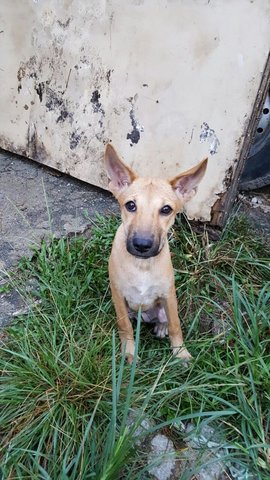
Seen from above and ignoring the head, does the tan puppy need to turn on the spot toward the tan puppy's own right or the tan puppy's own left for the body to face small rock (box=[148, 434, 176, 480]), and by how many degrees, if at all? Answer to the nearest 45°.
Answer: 0° — it already faces it

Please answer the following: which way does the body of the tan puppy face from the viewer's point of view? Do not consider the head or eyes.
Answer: toward the camera
